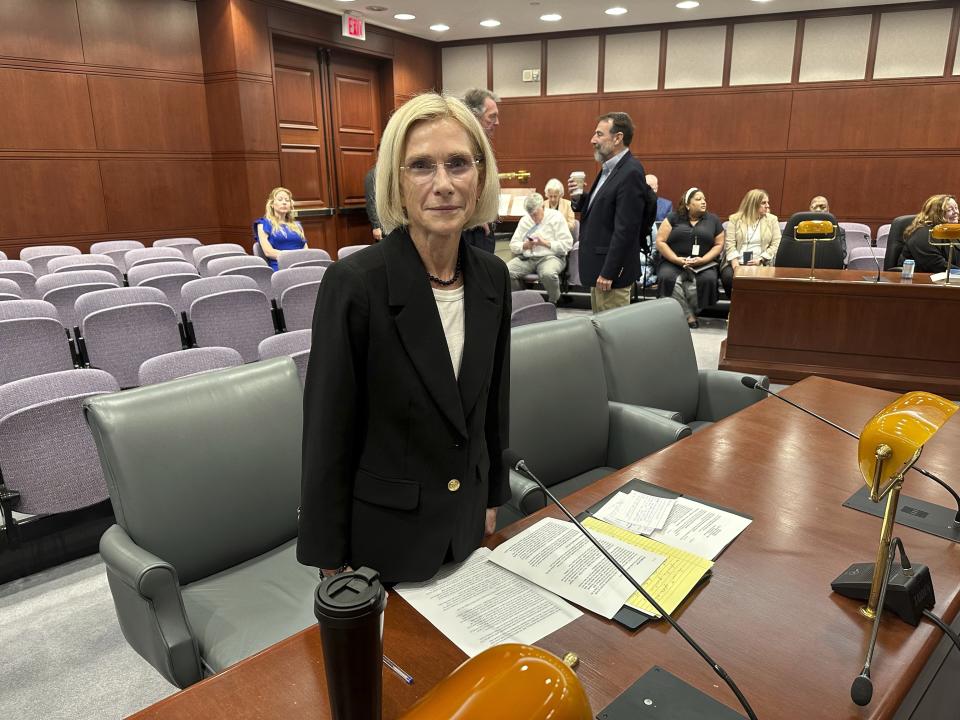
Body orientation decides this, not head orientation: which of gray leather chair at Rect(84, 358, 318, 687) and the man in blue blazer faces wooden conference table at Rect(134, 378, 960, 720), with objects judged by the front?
the gray leather chair

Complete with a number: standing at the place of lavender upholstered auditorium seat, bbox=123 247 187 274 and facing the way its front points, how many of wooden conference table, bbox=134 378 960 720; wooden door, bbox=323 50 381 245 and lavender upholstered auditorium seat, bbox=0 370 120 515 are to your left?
1

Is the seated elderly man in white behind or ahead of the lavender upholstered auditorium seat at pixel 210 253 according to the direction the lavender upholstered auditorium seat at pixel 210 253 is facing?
ahead

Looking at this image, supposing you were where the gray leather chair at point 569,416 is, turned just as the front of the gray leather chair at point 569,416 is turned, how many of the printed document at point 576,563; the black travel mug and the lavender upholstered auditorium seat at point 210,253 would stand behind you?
1

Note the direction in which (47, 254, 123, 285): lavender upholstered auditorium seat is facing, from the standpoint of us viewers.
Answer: facing the viewer and to the right of the viewer

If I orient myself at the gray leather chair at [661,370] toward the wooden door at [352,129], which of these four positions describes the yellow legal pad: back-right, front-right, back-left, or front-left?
back-left

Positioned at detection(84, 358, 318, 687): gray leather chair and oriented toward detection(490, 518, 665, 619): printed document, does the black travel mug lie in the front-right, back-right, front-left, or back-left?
front-right

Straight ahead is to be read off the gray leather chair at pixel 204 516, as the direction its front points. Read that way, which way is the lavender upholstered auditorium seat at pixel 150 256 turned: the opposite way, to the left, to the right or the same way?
the same way

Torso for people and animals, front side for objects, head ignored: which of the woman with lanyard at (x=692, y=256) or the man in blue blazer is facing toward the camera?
the woman with lanyard

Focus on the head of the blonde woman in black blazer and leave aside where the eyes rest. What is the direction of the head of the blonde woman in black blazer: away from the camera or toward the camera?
toward the camera

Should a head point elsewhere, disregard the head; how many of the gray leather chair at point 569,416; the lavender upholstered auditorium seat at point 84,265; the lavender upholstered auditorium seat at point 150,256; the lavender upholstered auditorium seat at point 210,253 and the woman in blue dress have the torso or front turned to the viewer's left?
0

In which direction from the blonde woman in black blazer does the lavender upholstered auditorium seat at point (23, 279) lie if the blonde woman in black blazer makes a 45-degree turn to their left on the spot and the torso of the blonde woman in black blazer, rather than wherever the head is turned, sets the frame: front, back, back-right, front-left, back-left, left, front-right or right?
back-left

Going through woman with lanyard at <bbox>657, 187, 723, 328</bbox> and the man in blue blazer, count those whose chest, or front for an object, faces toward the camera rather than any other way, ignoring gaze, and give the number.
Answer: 1

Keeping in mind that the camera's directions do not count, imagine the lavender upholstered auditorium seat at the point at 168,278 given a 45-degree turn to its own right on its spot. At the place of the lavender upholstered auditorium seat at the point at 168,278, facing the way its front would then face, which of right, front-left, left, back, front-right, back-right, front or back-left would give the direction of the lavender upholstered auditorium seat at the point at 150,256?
back

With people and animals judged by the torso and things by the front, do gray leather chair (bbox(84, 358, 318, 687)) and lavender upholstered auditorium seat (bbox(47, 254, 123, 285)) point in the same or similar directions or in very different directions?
same or similar directions

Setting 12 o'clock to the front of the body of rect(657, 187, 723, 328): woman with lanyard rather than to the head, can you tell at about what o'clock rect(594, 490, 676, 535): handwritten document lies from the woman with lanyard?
The handwritten document is roughly at 12 o'clock from the woman with lanyard.

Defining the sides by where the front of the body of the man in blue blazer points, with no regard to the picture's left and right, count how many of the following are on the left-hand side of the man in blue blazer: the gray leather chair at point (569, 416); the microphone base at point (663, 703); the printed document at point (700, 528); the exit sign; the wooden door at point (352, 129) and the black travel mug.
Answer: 4
